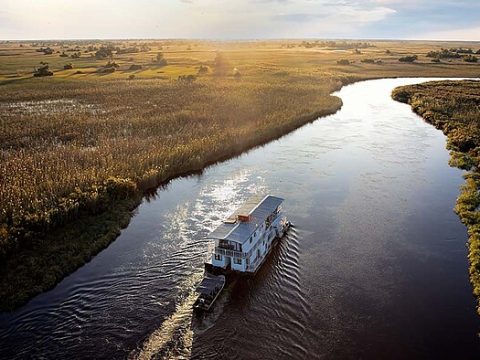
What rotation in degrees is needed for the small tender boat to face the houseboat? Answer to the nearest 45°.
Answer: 0° — it already faces it

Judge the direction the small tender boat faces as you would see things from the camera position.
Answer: facing away from the viewer and to the right of the viewer
